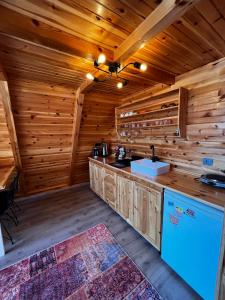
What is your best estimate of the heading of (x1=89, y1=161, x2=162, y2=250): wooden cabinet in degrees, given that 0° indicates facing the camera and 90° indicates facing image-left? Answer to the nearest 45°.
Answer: approximately 45°

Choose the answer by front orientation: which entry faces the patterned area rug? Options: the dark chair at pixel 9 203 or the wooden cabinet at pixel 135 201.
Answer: the wooden cabinet

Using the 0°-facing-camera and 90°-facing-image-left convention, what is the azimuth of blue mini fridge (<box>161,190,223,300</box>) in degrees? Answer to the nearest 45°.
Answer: approximately 45°

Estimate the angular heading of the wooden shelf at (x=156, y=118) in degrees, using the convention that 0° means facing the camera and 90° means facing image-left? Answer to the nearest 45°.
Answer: approximately 45°

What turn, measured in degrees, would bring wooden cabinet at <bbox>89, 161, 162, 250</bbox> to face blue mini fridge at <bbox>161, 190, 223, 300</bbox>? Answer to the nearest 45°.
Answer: approximately 90° to its left
